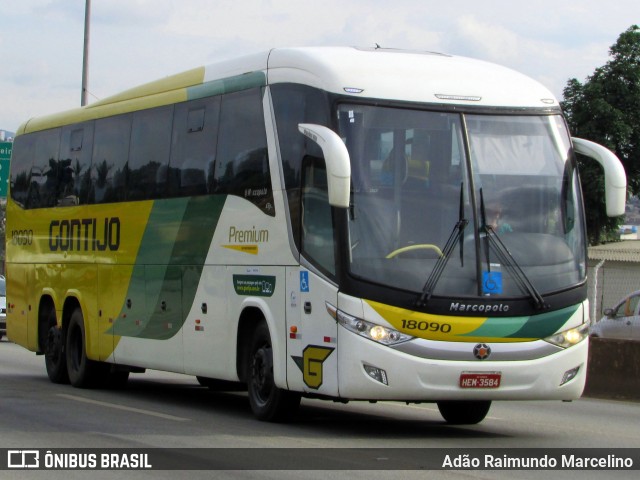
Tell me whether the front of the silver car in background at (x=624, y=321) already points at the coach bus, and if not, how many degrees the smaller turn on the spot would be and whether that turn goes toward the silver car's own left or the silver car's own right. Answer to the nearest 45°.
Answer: approximately 90° to the silver car's own left

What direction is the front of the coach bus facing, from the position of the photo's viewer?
facing the viewer and to the right of the viewer

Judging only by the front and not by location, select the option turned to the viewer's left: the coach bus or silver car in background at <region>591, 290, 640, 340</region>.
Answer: the silver car in background

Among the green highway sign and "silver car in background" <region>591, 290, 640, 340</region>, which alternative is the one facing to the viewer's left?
the silver car in background

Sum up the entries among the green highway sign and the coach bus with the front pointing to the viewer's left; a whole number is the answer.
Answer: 0

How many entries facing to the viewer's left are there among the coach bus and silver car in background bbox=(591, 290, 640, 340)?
1

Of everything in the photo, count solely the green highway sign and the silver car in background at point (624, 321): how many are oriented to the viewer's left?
1

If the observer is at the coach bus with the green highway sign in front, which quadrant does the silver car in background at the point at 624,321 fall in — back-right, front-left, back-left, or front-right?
front-right

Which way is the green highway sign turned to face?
toward the camera

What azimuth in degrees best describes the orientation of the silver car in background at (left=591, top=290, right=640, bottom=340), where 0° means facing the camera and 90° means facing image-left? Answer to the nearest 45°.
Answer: approximately 90°

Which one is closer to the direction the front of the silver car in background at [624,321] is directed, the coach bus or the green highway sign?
the green highway sign
